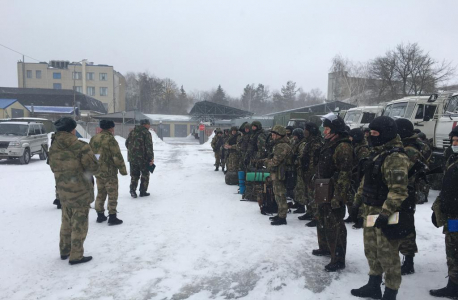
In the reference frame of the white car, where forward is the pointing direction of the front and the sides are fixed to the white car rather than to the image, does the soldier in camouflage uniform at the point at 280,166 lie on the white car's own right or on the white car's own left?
on the white car's own left

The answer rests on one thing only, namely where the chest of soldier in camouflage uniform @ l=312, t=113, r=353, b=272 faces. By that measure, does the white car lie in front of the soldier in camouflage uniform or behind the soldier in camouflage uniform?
in front

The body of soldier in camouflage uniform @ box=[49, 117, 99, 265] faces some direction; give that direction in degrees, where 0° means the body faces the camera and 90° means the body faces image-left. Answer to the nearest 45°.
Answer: approximately 225°

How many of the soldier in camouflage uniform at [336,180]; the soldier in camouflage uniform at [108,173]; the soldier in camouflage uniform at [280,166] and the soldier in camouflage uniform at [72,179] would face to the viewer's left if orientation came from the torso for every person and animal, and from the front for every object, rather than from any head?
2

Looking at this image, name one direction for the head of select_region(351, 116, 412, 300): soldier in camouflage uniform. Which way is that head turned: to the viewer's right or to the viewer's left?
to the viewer's left

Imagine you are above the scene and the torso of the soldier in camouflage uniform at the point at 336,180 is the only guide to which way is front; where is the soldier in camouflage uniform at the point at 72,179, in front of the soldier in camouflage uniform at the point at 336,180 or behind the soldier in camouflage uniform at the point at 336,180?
in front

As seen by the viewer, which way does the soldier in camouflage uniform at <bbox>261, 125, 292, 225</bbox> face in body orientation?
to the viewer's left

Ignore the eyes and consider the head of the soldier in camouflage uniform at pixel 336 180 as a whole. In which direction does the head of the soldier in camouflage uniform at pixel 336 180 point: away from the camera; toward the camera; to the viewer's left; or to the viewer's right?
to the viewer's left

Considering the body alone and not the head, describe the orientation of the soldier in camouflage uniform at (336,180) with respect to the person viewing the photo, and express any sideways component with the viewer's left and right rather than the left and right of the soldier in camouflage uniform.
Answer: facing to the left of the viewer

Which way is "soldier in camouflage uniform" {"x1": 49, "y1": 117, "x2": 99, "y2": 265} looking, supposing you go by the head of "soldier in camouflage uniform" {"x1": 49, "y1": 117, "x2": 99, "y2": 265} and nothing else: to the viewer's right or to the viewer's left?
to the viewer's right

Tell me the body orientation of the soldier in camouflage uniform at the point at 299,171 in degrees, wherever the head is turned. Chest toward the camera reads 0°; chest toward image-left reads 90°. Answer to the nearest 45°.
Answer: approximately 90°

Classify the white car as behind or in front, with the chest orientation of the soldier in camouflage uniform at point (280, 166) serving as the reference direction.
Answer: in front

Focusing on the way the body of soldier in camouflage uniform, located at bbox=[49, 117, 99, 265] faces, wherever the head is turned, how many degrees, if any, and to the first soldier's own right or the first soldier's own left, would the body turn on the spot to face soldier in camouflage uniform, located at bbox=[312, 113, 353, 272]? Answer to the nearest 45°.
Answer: approximately 90° to the first soldier's own right

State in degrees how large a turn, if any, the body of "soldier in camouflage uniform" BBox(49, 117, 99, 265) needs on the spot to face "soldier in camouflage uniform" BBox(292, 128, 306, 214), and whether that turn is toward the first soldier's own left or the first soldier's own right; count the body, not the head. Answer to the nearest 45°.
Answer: approximately 45° to the first soldier's own right

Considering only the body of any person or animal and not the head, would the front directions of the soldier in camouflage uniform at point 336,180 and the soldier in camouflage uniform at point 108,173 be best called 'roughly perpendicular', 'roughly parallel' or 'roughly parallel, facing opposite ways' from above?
roughly perpendicular
